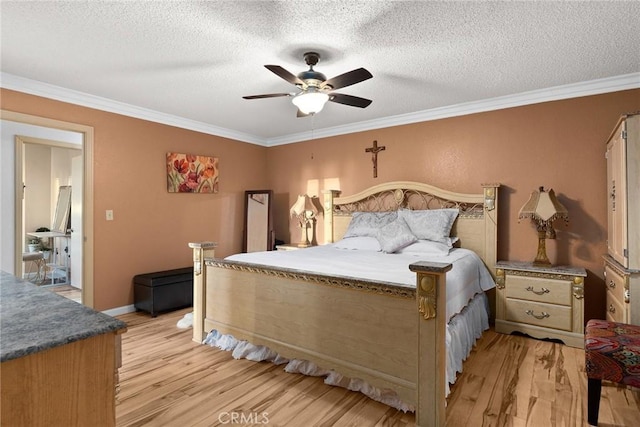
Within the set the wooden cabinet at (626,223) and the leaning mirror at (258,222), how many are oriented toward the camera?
1

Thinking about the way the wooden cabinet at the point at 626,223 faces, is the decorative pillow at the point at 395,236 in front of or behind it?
in front

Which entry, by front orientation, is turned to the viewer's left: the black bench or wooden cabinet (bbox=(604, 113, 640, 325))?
the wooden cabinet

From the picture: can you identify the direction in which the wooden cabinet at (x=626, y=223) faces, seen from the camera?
facing to the left of the viewer

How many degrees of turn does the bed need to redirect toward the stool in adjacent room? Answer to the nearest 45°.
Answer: approximately 90° to its right

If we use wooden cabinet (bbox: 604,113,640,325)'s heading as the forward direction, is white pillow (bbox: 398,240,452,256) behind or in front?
in front

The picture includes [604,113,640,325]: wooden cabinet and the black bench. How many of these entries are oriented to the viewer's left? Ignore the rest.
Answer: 1

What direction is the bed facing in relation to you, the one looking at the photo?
facing the viewer and to the left of the viewer

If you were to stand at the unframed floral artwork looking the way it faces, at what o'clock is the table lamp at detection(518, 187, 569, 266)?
The table lamp is roughly at 12 o'clock from the unframed floral artwork.

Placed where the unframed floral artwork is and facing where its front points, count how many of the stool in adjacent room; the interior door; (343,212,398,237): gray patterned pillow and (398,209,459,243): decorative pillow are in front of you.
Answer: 2

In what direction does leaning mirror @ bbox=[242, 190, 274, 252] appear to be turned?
toward the camera

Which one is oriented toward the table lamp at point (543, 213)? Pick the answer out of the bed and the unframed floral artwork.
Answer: the unframed floral artwork
